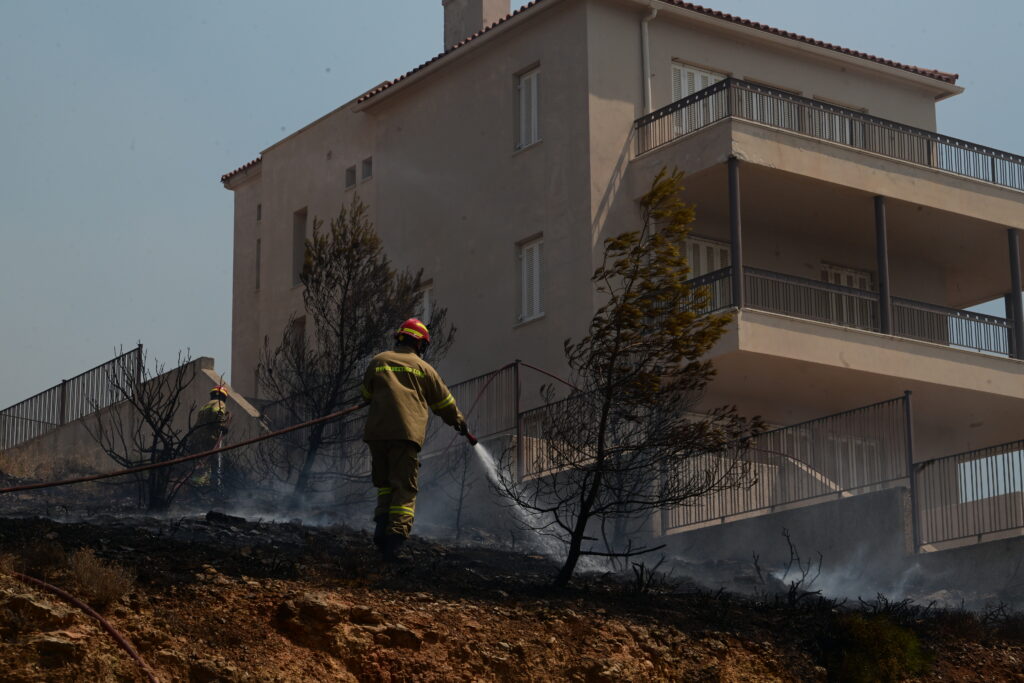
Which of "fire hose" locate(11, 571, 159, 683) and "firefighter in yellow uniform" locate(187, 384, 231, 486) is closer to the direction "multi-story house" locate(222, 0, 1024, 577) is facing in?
the fire hose

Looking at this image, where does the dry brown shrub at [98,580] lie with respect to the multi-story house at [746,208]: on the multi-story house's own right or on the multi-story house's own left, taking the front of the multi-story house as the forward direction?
on the multi-story house's own right

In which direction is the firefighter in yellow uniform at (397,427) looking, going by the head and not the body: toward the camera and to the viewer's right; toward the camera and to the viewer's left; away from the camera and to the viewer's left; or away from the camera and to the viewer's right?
away from the camera and to the viewer's right

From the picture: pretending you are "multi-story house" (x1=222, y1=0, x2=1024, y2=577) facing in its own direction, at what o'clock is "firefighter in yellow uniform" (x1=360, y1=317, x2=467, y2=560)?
The firefighter in yellow uniform is roughly at 2 o'clock from the multi-story house.

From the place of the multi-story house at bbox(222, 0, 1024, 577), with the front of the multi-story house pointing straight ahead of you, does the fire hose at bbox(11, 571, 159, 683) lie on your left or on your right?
on your right

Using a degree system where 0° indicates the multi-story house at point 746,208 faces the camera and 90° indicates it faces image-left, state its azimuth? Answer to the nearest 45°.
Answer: approximately 315°

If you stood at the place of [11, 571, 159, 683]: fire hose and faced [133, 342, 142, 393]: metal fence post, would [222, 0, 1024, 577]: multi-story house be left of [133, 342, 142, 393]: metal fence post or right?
right

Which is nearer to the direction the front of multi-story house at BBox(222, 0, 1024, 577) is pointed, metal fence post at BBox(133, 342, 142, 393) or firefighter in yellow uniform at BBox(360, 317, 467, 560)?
the firefighter in yellow uniform

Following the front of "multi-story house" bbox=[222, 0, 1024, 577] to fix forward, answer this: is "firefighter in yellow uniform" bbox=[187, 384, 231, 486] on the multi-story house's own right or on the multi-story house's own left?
on the multi-story house's own right

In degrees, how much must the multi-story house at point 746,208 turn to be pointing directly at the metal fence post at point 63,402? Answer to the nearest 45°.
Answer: approximately 135° to its right
